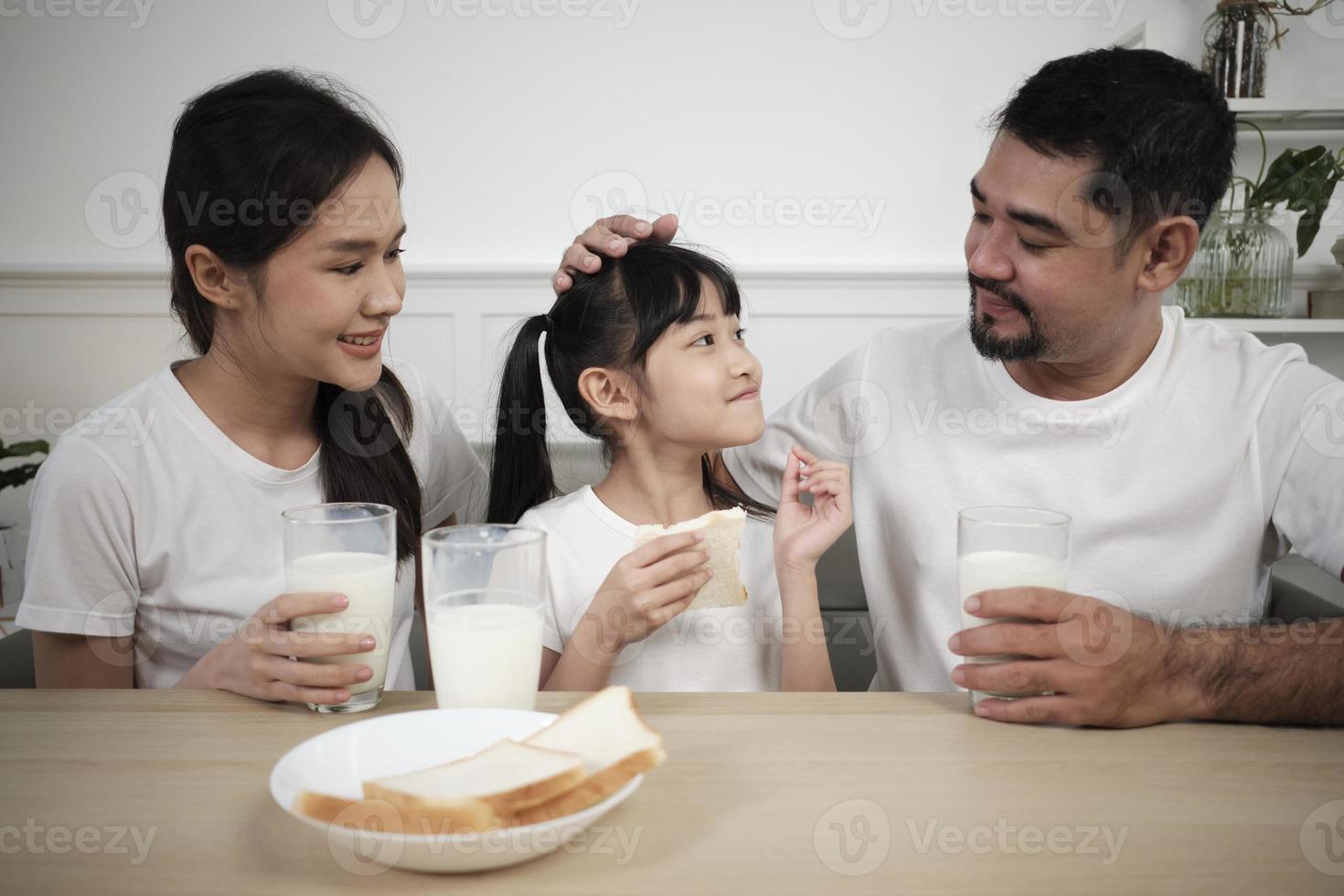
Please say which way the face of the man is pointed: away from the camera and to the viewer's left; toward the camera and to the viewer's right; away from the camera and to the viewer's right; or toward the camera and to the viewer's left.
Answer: toward the camera and to the viewer's left

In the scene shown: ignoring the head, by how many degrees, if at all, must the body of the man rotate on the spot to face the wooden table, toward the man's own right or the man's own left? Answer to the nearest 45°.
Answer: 0° — they already face it

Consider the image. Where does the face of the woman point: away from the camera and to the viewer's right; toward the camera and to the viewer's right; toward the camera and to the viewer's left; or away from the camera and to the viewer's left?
toward the camera and to the viewer's right

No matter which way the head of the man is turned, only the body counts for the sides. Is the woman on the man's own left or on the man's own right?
on the man's own right

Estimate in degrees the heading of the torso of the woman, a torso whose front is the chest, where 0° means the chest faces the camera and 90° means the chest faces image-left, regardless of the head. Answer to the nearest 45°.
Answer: approximately 315°

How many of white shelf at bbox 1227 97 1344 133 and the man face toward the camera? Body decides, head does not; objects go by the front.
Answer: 2
